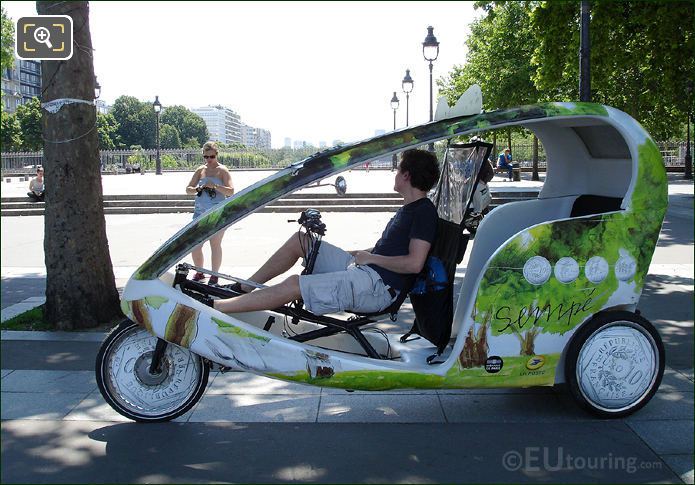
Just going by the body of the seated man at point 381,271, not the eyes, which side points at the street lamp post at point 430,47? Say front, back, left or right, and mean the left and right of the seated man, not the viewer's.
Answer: right

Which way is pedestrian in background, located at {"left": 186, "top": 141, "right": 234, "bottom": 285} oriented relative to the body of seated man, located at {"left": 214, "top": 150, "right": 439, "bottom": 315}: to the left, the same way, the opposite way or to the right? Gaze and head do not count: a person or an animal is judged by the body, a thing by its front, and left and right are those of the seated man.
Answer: to the left

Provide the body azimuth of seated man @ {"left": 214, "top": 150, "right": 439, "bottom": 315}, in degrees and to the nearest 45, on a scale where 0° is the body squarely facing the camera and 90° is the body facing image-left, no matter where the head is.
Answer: approximately 90°

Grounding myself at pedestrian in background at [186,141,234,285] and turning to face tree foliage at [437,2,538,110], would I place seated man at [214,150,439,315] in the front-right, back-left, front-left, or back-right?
back-right

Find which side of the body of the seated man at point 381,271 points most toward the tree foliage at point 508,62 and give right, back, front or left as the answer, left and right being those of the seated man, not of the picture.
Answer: right

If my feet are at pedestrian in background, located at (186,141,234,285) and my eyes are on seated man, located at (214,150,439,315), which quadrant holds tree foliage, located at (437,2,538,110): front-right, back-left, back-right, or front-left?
back-left

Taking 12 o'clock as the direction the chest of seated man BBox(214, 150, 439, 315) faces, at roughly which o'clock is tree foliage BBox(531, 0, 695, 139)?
The tree foliage is roughly at 4 o'clock from the seated man.

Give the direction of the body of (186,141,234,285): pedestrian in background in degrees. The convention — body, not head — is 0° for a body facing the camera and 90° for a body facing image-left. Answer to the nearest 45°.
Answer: approximately 0°

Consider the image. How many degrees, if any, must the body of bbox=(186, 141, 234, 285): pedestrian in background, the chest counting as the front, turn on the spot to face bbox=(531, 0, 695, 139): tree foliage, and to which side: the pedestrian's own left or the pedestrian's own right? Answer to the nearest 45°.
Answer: approximately 135° to the pedestrian's own left

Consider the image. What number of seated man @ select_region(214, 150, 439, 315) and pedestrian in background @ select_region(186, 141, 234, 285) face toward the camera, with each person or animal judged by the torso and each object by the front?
1
